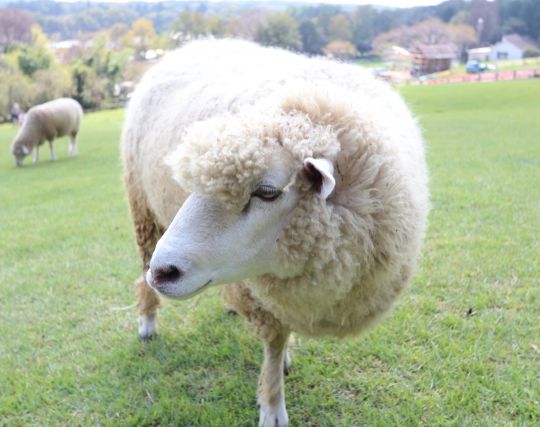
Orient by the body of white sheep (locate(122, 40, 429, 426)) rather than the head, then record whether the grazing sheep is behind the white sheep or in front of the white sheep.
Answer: behind

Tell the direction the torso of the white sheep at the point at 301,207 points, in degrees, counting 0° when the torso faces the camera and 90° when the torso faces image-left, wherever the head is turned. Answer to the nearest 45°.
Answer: approximately 315°
